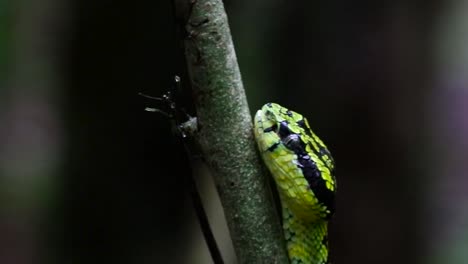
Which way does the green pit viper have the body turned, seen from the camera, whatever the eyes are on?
to the viewer's left
